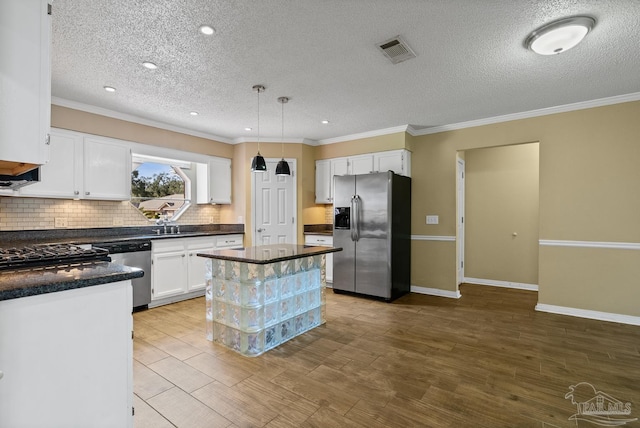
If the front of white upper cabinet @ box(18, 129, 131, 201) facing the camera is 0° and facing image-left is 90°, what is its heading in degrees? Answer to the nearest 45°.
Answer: approximately 315°

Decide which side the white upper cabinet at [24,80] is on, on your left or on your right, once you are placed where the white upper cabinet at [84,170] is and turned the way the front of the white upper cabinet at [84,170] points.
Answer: on your right

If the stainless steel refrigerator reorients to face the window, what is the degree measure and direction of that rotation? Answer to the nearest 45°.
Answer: approximately 45° to its right

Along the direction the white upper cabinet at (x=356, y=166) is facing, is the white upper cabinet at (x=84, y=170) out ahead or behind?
ahead

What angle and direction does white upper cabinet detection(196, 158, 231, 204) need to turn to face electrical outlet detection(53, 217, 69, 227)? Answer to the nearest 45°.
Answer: approximately 90° to its right

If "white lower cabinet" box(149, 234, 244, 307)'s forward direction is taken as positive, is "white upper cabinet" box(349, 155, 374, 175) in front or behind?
in front

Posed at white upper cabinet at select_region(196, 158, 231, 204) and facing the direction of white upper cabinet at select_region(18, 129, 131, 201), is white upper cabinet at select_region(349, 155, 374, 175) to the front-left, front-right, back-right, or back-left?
back-left

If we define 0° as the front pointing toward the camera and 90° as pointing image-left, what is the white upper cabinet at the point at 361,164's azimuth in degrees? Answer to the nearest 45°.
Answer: approximately 45°
